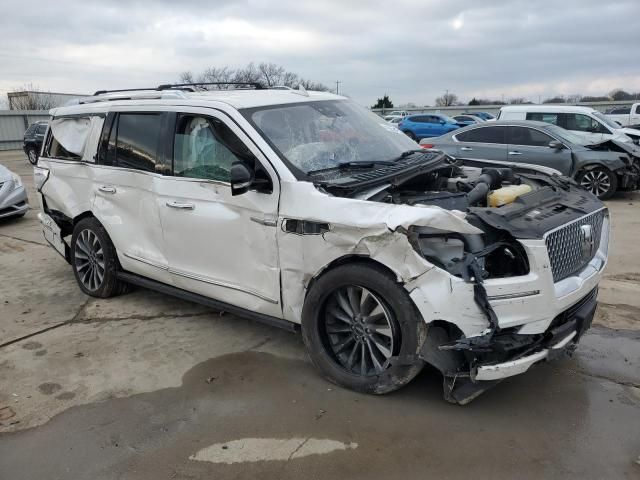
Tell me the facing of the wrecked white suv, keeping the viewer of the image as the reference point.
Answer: facing the viewer and to the right of the viewer

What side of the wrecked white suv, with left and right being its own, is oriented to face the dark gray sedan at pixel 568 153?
left

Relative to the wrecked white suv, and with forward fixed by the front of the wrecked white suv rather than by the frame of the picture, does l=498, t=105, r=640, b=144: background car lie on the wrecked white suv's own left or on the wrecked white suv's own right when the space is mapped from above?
on the wrecked white suv's own left

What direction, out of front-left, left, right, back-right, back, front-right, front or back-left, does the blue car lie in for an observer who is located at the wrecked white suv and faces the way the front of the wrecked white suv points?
back-left

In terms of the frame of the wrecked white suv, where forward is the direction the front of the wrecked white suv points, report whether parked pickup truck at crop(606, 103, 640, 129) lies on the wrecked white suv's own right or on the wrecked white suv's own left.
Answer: on the wrecked white suv's own left

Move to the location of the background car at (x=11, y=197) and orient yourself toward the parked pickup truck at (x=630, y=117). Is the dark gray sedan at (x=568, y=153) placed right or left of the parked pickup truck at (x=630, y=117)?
right

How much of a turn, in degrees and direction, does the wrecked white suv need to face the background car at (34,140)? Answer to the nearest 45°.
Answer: approximately 180°

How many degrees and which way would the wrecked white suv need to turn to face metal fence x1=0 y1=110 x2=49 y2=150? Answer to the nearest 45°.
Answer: approximately 180°

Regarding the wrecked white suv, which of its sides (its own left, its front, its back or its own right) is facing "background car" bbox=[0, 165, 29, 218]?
back
